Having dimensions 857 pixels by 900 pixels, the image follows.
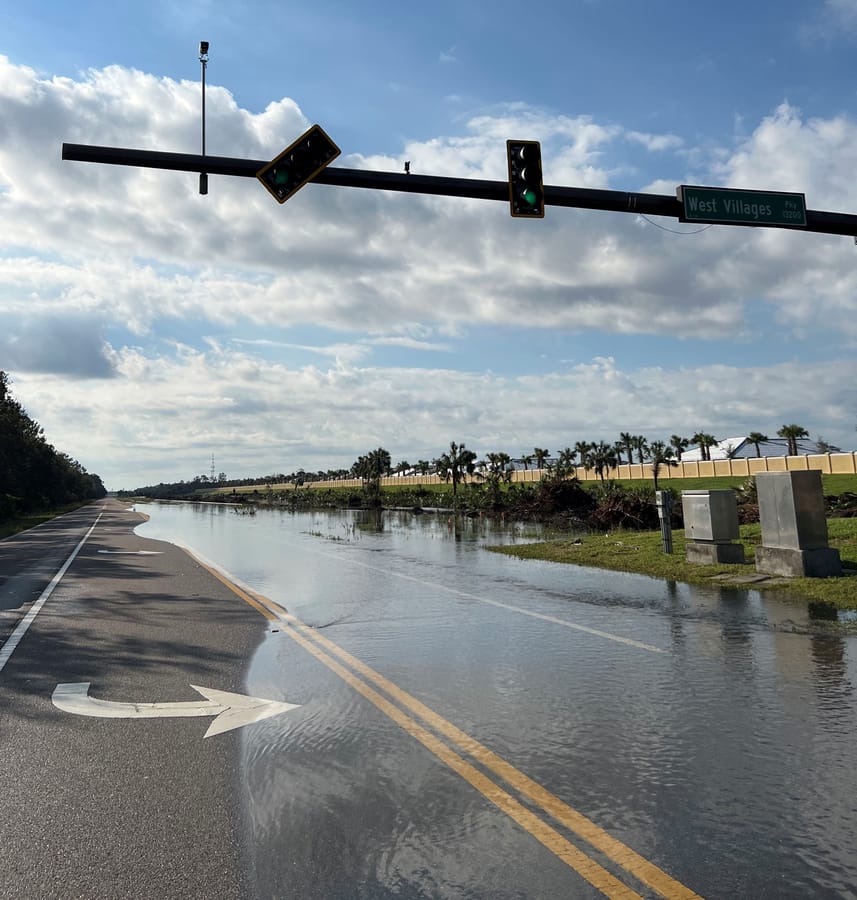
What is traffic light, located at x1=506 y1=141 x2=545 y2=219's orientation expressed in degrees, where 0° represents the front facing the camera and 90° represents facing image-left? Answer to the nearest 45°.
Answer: approximately 0°

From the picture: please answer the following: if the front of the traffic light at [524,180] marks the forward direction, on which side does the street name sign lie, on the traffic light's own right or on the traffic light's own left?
on the traffic light's own left

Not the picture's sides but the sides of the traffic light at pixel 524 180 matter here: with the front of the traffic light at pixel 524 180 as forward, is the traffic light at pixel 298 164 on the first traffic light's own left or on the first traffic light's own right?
on the first traffic light's own right

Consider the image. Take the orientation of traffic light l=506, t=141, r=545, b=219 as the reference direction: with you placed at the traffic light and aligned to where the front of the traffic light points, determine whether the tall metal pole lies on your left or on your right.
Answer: on your right
